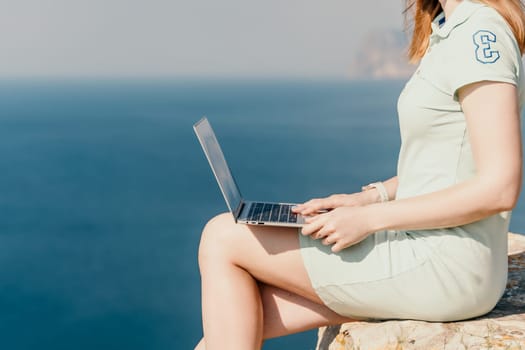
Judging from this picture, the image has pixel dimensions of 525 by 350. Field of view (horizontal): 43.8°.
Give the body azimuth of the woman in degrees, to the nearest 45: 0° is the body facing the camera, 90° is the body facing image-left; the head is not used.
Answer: approximately 90°
